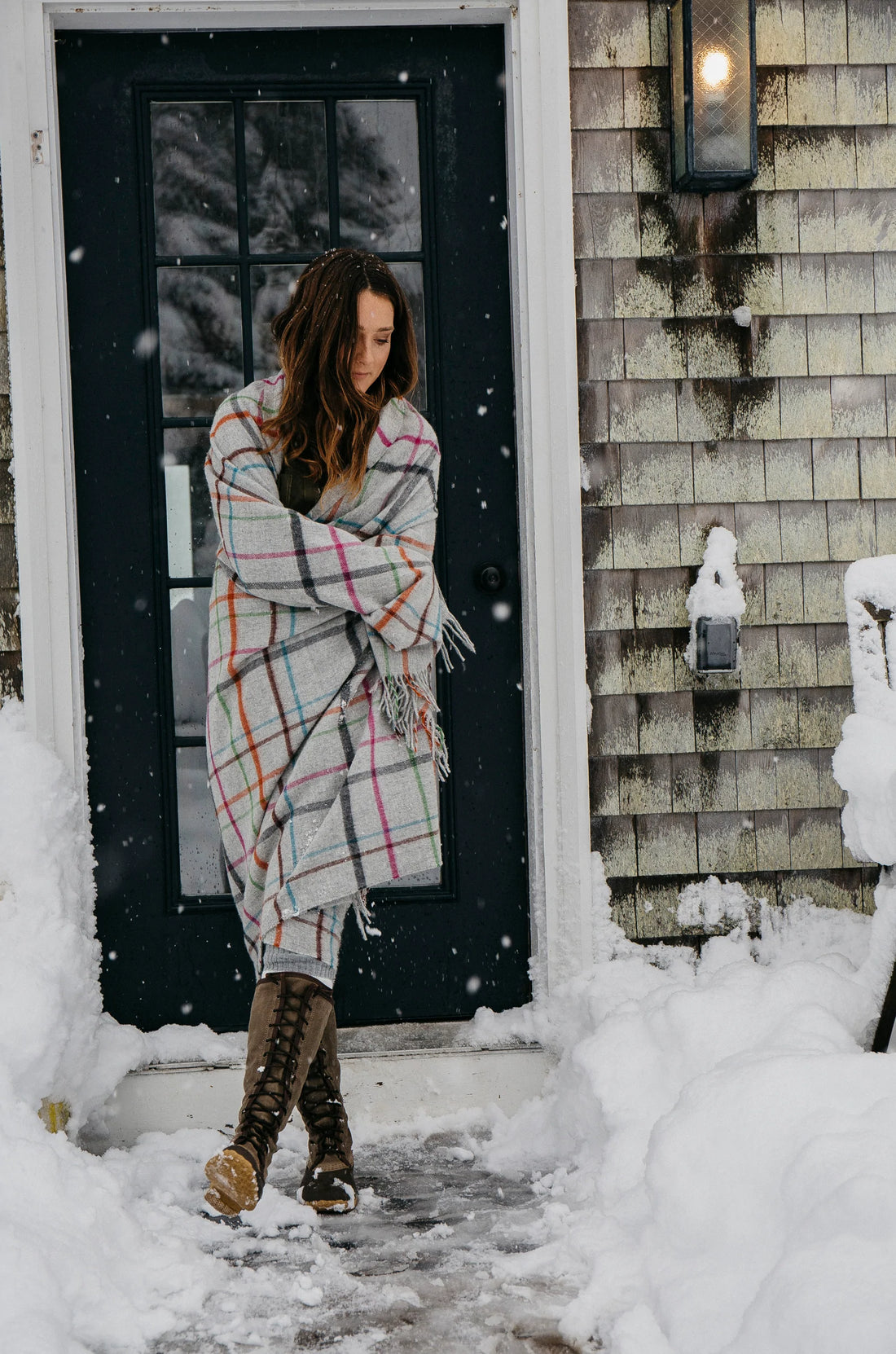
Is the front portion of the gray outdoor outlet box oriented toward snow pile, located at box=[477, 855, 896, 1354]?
yes

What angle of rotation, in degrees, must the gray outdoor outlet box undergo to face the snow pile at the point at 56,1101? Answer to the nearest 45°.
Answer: approximately 45° to its right

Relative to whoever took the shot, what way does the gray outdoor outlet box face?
facing the viewer

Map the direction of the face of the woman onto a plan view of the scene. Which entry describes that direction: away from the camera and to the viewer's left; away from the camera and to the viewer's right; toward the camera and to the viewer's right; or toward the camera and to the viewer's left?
toward the camera and to the viewer's right

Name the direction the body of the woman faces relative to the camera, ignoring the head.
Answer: toward the camera

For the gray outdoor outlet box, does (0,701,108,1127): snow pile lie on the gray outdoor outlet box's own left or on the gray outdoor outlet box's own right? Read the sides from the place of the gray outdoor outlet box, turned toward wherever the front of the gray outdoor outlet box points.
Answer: on the gray outdoor outlet box's own right

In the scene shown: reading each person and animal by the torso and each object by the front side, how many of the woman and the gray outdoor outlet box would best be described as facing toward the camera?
2

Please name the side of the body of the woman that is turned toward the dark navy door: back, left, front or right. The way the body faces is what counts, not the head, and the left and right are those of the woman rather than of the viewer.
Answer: back
